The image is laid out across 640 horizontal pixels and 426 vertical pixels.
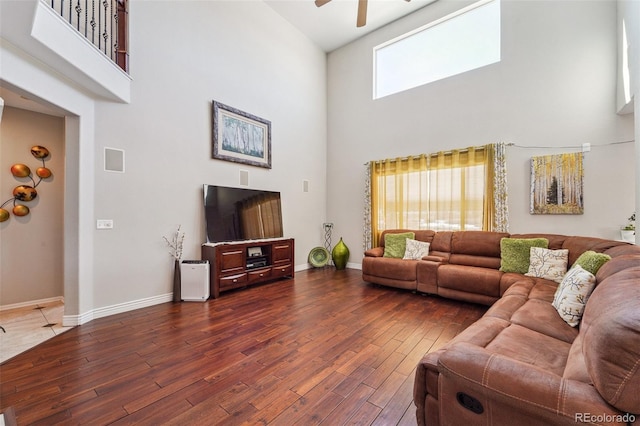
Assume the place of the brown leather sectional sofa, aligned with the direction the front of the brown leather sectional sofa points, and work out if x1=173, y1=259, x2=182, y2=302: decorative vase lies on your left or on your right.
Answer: on your right

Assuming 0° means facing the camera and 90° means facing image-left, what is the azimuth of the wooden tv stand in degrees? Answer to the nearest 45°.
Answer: approximately 315°

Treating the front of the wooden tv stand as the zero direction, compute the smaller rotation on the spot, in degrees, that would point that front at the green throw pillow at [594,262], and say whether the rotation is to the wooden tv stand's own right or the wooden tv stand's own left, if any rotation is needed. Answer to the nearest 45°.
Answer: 0° — it already faces it

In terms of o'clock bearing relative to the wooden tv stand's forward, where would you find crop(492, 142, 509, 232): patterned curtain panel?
The patterned curtain panel is roughly at 11 o'clock from the wooden tv stand.

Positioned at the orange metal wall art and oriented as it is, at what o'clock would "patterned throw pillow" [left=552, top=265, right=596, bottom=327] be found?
The patterned throw pillow is roughly at 11 o'clock from the orange metal wall art.

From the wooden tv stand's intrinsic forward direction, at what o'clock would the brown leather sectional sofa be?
The brown leather sectional sofa is roughly at 1 o'clock from the wooden tv stand.

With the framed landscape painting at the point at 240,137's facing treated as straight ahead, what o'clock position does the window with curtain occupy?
The window with curtain is roughly at 11 o'clock from the framed landscape painting.

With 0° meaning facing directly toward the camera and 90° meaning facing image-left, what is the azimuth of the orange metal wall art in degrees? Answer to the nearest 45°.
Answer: approximately 0°

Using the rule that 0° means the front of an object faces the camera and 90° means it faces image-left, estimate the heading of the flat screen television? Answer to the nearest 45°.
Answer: approximately 315°
